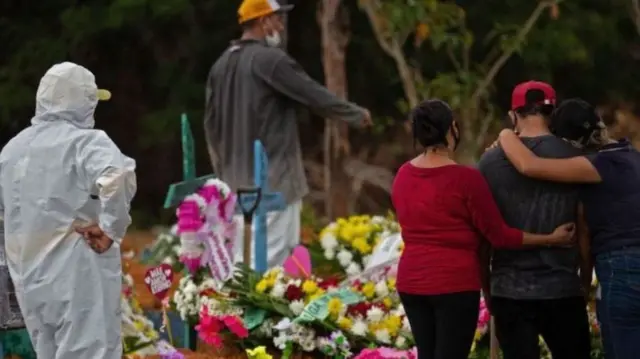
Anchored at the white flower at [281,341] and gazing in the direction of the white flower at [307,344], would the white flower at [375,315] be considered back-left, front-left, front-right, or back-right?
front-left

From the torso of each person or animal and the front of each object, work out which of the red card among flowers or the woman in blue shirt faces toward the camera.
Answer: the red card among flowers

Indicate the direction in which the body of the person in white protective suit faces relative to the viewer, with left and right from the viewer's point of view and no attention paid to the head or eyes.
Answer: facing away from the viewer and to the right of the viewer

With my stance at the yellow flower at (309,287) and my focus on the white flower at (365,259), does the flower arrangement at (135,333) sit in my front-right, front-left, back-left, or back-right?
back-left

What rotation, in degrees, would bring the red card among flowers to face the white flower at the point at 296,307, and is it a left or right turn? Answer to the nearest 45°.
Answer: approximately 90° to its left

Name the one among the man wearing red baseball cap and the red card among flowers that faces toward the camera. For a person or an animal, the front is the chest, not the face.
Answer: the red card among flowers

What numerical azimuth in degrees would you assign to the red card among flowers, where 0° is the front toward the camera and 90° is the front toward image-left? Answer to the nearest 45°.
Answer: approximately 0°

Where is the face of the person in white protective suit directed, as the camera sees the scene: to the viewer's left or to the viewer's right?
to the viewer's right

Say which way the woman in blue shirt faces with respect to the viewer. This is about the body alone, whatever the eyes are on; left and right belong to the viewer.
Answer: facing away from the viewer and to the left of the viewer

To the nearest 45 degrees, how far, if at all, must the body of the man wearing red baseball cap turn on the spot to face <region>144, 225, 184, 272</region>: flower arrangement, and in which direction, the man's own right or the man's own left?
approximately 45° to the man's own left

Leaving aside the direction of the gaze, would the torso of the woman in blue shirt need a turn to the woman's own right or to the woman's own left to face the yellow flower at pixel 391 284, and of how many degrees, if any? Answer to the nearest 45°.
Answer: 0° — they already face it

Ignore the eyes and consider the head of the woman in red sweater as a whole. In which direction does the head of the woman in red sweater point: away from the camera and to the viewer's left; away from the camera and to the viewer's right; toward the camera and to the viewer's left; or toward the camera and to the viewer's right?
away from the camera and to the viewer's right

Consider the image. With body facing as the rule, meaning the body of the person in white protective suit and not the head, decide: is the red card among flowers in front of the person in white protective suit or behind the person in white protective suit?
in front

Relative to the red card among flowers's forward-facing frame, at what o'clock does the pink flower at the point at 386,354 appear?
The pink flower is roughly at 10 o'clock from the red card among flowers.

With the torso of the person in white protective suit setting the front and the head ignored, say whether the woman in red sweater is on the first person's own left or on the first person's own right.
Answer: on the first person's own right

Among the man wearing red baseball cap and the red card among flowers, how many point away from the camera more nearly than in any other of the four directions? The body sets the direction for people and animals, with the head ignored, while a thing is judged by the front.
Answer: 1
